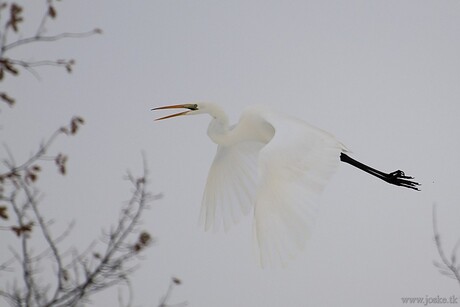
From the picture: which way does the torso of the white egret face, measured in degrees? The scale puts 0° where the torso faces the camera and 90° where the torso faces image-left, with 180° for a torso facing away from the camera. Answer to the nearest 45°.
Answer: approximately 90°
